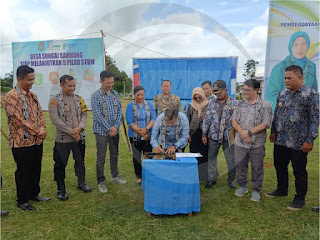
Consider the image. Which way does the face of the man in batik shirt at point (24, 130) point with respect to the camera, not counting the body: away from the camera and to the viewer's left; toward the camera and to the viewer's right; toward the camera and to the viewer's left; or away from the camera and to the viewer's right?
toward the camera and to the viewer's right

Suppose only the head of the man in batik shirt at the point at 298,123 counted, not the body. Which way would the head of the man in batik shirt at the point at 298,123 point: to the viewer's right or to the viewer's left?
to the viewer's left

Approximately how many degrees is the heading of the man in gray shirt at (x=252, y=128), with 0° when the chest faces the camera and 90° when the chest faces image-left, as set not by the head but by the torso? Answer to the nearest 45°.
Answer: approximately 45°

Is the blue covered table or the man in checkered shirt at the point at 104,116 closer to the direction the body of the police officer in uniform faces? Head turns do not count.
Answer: the blue covered table

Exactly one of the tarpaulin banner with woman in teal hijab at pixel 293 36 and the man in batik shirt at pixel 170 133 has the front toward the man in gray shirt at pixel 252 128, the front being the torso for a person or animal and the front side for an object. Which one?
the tarpaulin banner with woman in teal hijab
